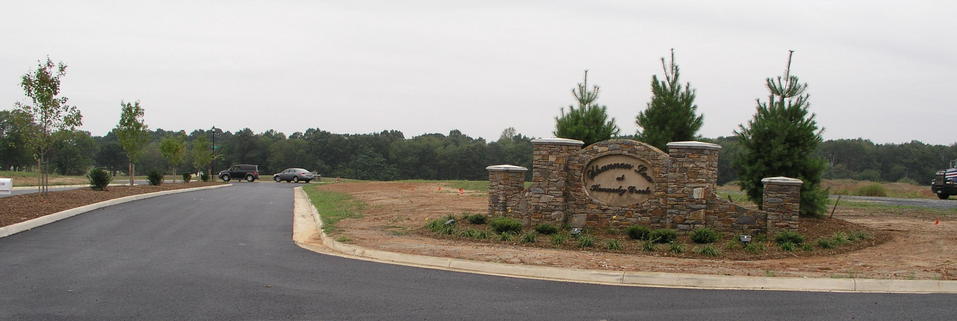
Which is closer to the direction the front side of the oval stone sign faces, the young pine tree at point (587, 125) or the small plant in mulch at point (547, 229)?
the small plant in mulch

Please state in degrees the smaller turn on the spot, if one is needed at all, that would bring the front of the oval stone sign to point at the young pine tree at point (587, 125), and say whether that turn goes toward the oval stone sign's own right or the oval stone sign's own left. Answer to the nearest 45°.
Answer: approximately 180°

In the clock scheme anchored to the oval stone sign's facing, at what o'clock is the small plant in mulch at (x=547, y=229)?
The small plant in mulch is roughly at 2 o'clock from the oval stone sign.

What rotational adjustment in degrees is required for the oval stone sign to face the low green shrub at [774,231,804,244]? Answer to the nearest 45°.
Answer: approximately 90° to its left

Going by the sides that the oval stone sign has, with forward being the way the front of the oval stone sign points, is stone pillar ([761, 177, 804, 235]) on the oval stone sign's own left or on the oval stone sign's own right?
on the oval stone sign's own left

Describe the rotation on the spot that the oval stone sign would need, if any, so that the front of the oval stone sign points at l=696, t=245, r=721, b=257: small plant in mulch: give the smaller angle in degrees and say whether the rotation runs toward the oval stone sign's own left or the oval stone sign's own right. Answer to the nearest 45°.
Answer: approximately 45° to the oval stone sign's own left

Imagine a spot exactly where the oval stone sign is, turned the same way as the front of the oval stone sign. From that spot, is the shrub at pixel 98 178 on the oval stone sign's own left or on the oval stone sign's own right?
on the oval stone sign's own right

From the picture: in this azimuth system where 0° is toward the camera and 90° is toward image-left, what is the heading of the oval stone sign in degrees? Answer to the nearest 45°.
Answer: approximately 0°
